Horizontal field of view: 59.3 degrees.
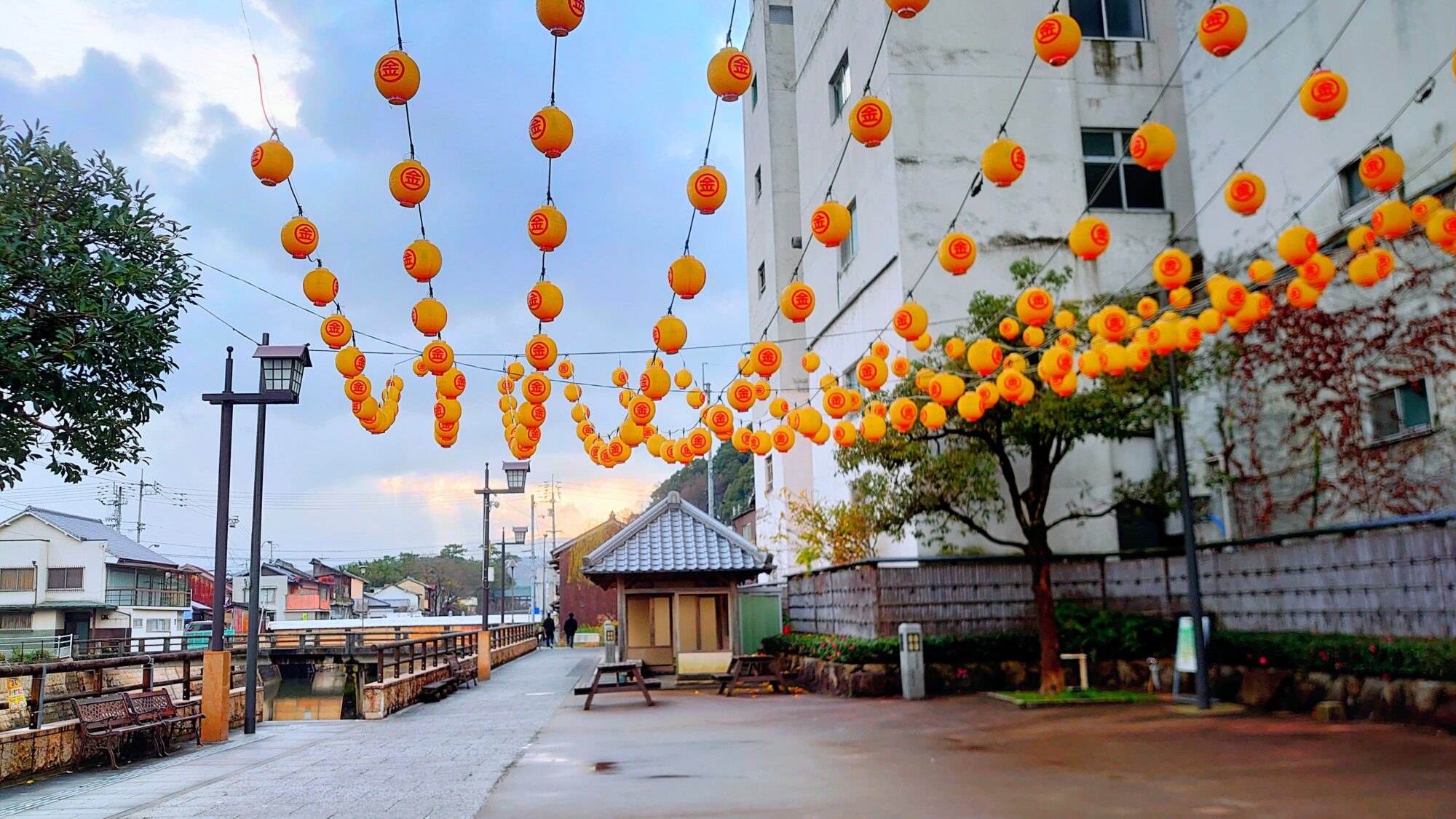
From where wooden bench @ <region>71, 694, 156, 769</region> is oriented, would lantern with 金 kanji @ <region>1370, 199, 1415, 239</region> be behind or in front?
in front

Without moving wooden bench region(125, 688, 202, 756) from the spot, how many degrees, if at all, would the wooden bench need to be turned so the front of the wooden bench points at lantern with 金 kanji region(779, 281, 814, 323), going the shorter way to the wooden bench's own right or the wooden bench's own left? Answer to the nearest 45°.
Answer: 0° — it already faces it

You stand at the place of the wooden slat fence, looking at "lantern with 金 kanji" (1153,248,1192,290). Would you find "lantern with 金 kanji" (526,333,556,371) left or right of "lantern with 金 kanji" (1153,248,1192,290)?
right

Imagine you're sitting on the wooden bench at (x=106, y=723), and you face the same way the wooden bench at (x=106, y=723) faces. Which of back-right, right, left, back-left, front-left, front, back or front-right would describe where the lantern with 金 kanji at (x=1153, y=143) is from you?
front

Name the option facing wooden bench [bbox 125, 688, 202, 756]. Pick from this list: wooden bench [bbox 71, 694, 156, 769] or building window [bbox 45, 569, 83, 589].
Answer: the building window

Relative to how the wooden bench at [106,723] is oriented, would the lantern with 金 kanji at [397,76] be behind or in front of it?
in front

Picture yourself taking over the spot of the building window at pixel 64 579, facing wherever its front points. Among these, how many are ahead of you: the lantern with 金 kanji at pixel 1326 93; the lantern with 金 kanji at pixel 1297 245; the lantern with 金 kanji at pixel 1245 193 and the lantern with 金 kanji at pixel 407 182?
4

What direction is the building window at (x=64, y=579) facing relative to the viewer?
toward the camera

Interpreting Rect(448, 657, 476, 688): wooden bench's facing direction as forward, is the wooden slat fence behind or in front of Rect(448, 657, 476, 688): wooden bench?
in front

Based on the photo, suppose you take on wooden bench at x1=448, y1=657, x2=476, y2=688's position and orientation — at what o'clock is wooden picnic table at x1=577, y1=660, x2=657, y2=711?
wooden picnic table at x1=577, y1=660, x2=657, y2=711 is roughly at 1 o'clock from wooden bench at x1=448, y1=657, x2=476, y2=688.

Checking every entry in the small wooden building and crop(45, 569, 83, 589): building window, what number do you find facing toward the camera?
2

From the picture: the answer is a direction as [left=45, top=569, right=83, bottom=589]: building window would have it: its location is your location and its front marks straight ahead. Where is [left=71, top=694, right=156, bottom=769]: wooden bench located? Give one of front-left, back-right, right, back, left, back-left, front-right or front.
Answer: front

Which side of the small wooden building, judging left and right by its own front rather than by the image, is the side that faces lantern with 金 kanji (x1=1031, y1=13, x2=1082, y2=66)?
front

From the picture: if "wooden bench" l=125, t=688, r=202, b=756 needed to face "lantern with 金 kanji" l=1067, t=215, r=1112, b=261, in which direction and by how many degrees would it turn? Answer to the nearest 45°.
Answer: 0° — it already faces it

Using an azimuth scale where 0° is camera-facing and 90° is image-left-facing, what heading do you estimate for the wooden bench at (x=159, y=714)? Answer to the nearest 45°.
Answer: approximately 315°

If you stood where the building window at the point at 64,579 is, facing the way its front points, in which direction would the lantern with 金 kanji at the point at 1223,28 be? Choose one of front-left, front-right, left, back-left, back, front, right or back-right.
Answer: front

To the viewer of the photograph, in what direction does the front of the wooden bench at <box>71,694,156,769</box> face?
facing the viewer and to the right of the viewer

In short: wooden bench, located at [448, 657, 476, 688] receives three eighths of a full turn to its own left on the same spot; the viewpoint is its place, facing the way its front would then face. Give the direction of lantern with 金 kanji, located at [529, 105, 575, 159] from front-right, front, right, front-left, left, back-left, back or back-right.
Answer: back

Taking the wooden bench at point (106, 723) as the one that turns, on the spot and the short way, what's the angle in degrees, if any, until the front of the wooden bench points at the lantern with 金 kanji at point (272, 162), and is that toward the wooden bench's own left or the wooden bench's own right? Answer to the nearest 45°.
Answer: approximately 45° to the wooden bench's own right
